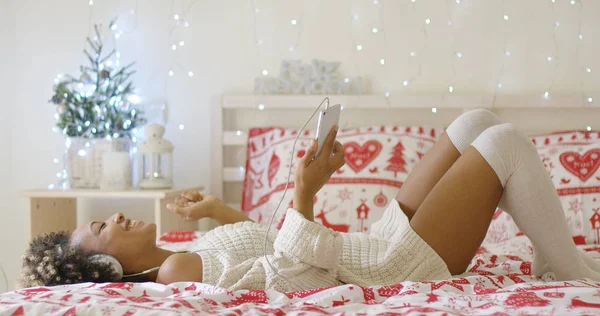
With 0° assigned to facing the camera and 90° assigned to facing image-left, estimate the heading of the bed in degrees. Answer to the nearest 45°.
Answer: approximately 0°

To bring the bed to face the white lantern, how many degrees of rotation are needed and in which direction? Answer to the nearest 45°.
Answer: approximately 90° to its right

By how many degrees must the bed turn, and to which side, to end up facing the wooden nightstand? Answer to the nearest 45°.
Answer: approximately 90° to its right

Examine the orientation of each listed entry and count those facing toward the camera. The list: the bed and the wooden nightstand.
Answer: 2

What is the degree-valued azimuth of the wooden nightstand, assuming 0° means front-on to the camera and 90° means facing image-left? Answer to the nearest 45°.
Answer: approximately 0°

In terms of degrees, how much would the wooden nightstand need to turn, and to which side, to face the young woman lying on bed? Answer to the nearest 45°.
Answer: approximately 45° to its left
